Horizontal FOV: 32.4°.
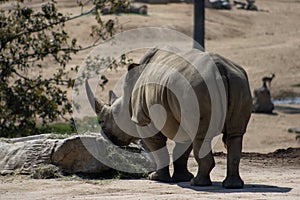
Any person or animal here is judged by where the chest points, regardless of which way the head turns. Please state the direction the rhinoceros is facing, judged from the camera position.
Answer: facing away from the viewer and to the left of the viewer
